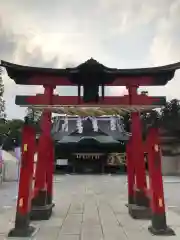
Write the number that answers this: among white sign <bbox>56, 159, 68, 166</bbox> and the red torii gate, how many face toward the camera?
2

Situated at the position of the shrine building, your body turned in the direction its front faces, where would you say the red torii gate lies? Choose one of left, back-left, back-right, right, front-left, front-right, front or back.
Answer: front

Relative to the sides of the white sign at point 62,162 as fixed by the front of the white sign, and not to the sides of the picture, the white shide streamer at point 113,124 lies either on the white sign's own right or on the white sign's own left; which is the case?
on the white sign's own left

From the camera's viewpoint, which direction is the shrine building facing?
toward the camera

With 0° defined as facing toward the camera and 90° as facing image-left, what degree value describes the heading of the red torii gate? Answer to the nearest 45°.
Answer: approximately 0°

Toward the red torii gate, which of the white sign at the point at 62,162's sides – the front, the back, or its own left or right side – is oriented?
front
